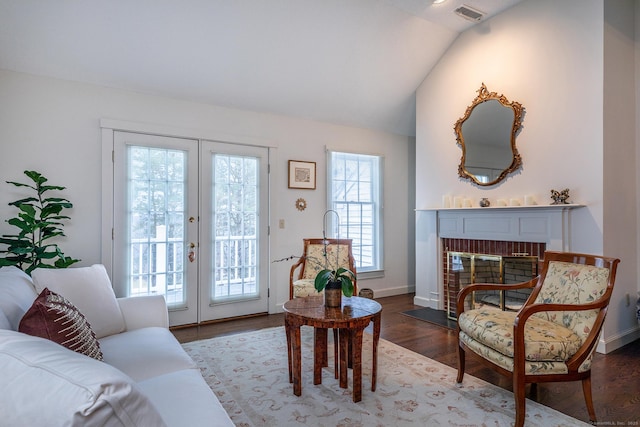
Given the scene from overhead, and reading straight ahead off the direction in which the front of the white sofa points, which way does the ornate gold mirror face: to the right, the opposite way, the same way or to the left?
the opposite way

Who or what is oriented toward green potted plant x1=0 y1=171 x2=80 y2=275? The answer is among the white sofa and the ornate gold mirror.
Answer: the ornate gold mirror

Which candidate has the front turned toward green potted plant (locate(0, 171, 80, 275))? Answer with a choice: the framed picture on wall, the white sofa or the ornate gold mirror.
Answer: the ornate gold mirror

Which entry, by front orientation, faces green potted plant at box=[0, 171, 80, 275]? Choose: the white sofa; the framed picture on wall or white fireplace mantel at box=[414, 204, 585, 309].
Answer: the white fireplace mantel

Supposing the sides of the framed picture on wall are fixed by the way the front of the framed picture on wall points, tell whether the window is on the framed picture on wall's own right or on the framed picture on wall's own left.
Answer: on the framed picture on wall's own left

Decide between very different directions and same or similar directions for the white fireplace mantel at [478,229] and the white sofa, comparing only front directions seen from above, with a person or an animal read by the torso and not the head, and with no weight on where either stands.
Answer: very different directions

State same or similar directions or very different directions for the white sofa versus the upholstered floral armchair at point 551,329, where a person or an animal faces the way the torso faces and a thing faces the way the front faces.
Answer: very different directions

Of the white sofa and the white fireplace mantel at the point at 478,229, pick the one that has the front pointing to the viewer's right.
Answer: the white sofa

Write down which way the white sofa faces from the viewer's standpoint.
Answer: facing to the right of the viewer

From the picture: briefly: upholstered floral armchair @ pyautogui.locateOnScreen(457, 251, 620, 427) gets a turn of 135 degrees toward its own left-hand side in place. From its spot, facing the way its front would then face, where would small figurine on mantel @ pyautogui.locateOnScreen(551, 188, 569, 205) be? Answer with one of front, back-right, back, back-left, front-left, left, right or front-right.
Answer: left

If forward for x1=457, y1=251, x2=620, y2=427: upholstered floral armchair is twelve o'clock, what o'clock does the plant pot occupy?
The plant pot is roughly at 1 o'clock from the upholstered floral armchair.

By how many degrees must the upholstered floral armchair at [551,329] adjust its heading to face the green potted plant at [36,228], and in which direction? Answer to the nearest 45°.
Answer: approximately 45° to its right

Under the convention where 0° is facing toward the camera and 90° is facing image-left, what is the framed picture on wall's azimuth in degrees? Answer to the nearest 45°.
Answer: approximately 315°
